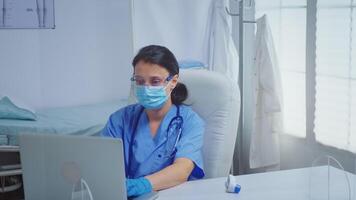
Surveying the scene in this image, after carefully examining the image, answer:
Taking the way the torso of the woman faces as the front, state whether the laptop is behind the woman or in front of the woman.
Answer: in front

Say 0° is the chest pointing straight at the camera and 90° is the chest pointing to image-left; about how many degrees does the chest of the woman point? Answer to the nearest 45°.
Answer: approximately 45°

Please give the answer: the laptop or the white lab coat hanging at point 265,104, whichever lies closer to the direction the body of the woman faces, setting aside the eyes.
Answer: the laptop

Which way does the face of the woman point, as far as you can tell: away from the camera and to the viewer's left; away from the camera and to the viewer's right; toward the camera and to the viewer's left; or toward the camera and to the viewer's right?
toward the camera and to the viewer's left

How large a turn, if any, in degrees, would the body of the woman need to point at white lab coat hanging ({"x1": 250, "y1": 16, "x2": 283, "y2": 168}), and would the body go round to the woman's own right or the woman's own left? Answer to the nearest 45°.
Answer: approximately 180°
